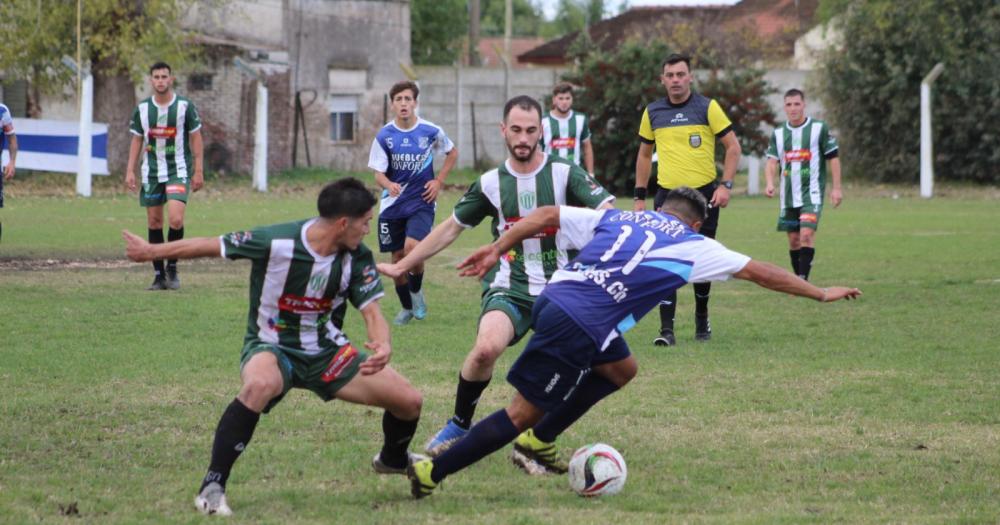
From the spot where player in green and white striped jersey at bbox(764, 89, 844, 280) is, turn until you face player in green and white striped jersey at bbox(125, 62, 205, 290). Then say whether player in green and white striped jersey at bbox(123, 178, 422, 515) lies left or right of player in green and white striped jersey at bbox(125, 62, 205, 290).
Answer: left

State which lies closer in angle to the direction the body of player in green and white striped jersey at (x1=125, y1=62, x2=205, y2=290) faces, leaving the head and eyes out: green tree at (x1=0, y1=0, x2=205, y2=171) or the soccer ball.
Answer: the soccer ball

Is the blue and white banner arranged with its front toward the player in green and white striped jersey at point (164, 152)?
yes

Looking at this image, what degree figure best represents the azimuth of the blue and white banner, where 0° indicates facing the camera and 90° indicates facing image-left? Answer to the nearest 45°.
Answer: approximately 0°

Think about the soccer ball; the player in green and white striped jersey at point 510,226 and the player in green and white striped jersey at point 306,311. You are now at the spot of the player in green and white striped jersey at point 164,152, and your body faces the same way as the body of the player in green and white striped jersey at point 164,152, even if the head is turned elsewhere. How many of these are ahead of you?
3

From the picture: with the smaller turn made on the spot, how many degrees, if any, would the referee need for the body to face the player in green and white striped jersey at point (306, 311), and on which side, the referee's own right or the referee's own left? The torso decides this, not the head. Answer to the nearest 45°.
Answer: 0° — they already face them

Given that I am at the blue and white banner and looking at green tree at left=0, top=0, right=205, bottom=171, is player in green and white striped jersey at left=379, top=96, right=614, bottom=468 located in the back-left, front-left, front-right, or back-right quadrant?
back-right
